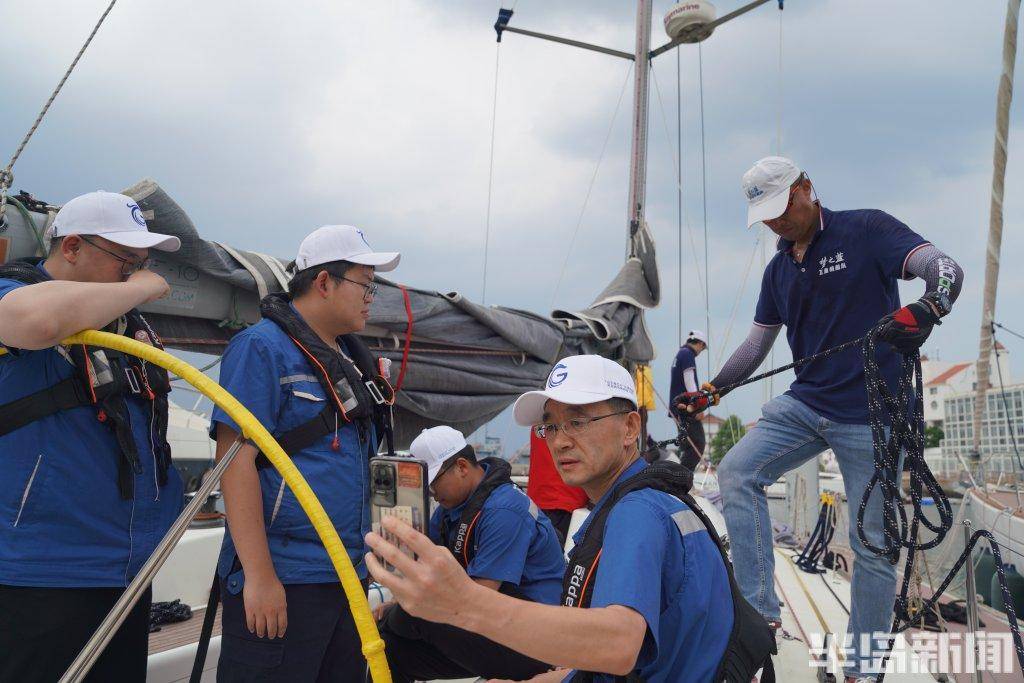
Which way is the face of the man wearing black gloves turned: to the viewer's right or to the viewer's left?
to the viewer's left

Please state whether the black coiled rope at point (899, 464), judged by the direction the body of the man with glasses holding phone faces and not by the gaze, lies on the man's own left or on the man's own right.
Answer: on the man's own right

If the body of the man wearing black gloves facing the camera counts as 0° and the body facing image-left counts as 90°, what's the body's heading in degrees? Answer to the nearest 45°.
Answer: approximately 45°

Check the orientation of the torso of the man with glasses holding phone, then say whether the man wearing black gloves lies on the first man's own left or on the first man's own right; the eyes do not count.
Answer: on the first man's own right

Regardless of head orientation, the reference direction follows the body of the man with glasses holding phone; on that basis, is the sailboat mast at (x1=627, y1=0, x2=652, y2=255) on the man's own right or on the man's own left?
on the man's own right

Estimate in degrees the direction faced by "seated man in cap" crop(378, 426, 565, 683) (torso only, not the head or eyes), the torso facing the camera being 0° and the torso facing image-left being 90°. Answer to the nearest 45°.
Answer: approximately 90°

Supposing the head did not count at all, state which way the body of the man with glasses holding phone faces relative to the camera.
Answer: to the viewer's left

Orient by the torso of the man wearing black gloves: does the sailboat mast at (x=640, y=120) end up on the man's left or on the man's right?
on the man's right

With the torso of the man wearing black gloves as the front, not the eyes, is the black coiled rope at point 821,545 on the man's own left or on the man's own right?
on the man's own right

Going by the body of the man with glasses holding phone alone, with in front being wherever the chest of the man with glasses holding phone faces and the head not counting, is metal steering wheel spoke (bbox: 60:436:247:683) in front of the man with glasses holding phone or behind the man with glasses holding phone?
in front

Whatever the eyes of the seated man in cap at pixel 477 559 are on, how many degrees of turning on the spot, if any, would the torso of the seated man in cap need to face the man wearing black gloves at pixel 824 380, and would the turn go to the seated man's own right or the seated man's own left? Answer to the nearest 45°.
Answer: approximately 180°
